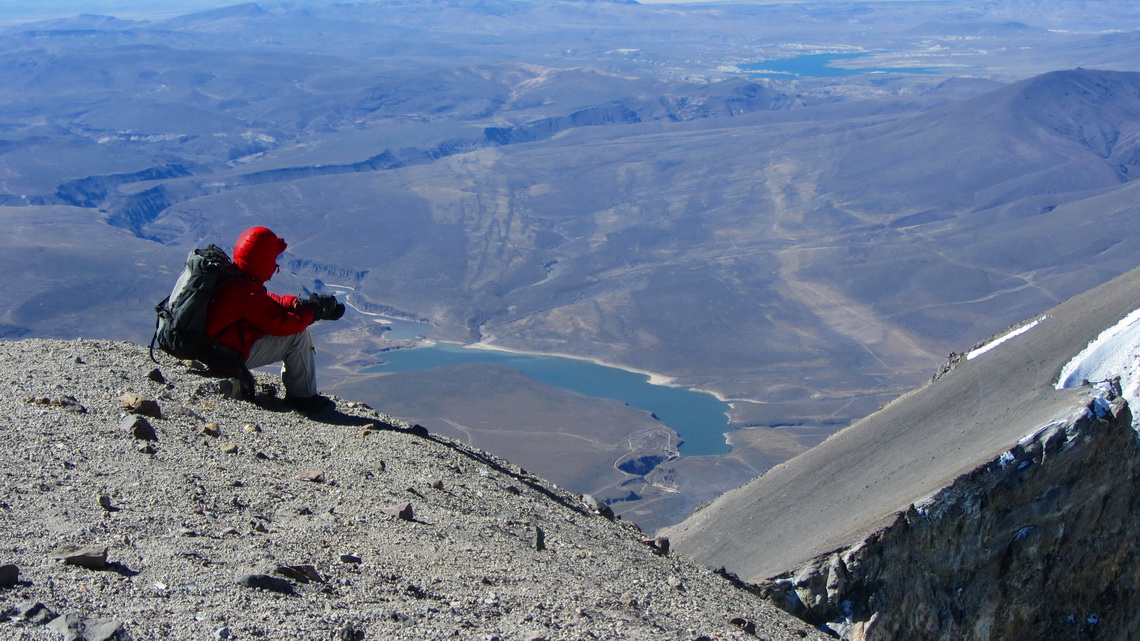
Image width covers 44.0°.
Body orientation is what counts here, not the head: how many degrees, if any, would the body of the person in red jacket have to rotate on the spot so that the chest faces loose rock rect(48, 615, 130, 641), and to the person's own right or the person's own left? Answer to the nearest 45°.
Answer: approximately 90° to the person's own right

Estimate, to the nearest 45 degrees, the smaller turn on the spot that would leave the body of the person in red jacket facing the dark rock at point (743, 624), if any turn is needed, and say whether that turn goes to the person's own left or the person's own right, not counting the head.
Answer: approximately 45° to the person's own right

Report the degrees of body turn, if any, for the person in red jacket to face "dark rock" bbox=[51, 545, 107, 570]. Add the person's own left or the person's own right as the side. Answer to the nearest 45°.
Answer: approximately 90° to the person's own right

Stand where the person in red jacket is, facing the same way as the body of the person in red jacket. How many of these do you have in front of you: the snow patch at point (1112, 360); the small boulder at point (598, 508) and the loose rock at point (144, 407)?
2

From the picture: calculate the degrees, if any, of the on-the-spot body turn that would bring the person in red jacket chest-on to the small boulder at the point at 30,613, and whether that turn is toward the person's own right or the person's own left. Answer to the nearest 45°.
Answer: approximately 90° to the person's own right

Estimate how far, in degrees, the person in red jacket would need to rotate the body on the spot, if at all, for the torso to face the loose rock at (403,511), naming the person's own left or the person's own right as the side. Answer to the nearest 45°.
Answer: approximately 90° to the person's own right

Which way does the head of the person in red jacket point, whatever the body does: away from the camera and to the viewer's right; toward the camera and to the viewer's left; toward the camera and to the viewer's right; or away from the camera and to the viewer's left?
away from the camera and to the viewer's right

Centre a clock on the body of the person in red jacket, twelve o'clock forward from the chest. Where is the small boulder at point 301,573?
The small boulder is roughly at 3 o'clock from the person in red jacket.

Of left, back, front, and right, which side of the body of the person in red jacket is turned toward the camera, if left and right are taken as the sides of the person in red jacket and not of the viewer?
right

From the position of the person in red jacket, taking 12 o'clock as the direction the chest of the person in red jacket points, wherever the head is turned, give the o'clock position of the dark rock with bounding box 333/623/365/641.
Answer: The dark rock is roughly at 3 o'clock from the person in red jacket.

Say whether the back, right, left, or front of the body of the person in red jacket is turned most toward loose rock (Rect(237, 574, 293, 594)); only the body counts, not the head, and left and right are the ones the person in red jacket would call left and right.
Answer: right

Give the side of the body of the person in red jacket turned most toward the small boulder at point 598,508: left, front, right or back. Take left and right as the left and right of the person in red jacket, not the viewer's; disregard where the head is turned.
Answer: front

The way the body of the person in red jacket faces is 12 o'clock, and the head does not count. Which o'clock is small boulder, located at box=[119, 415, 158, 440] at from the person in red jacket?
The small boulder is roughly at 4 o'clock from the person in red jacket.

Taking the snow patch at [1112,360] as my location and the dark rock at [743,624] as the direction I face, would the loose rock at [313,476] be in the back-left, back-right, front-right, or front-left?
front-right

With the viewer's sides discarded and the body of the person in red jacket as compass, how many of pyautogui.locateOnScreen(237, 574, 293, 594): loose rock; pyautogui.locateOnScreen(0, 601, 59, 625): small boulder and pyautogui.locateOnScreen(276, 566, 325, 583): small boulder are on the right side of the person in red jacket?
3

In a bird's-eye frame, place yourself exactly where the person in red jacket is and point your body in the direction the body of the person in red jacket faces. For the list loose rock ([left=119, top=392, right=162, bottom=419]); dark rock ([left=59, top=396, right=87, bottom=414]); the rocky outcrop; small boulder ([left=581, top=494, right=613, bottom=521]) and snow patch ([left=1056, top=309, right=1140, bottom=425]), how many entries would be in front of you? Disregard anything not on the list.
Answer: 3
